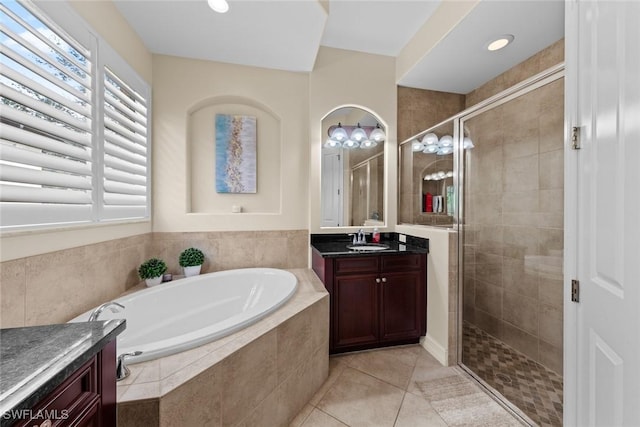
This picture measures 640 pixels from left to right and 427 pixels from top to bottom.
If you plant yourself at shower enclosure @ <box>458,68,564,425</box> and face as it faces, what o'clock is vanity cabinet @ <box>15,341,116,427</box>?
The vanity cabinet is roughly at 11 o'clock from the shower enclosure.

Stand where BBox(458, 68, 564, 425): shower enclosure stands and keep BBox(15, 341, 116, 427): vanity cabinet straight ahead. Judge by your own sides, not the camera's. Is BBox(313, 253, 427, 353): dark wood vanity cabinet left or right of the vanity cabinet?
right

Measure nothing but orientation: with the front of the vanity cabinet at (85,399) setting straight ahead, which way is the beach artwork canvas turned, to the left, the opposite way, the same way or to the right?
to the right

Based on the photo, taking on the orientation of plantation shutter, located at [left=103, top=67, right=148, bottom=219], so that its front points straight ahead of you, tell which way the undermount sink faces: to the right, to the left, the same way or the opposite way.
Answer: to the right

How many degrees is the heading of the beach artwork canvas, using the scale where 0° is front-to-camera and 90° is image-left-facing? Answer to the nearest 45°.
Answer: approximately 0°

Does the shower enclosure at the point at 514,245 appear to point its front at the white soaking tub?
yes

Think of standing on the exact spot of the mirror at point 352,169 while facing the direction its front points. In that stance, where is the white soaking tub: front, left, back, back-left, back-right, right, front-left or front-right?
front-right

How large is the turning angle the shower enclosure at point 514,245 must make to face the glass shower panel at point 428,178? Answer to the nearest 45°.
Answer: approximately 45° to its right

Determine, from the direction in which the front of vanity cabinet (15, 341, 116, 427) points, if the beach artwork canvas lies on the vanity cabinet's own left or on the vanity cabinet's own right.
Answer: on the vanity cabinet's own left
